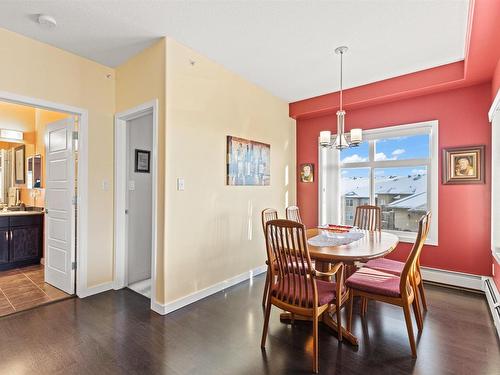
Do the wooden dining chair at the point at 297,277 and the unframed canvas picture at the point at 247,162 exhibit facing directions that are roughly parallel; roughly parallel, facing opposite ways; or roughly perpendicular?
roughly perpendicular

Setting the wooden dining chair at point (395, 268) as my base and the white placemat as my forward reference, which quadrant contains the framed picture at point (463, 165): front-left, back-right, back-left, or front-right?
back-right

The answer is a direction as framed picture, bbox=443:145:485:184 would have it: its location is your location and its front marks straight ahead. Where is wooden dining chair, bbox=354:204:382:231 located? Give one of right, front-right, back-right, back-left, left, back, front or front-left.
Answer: front-right

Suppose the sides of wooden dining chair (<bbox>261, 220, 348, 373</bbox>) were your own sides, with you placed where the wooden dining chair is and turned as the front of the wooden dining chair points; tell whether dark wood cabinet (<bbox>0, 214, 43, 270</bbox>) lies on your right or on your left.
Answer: on your left

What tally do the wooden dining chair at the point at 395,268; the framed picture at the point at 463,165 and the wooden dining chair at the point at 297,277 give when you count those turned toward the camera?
1

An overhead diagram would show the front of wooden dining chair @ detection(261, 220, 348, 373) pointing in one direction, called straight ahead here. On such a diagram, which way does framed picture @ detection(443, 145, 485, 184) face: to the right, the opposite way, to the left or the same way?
the opposite way

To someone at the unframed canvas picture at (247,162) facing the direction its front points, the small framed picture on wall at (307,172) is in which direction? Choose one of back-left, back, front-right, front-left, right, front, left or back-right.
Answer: left

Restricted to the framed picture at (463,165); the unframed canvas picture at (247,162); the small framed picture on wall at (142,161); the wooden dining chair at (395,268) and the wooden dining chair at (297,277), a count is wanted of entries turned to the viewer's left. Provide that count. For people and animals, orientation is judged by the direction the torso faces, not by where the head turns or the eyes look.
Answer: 1

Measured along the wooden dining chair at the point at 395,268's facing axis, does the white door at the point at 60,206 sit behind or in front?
in front

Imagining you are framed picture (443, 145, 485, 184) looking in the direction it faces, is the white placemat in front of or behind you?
in front

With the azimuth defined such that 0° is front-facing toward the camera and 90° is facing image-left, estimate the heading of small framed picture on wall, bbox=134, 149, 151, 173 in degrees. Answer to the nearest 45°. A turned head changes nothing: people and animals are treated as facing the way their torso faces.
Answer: approximately 315°

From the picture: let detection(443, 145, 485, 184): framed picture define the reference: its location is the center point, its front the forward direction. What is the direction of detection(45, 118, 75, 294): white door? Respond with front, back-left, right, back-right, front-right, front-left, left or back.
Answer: front-right

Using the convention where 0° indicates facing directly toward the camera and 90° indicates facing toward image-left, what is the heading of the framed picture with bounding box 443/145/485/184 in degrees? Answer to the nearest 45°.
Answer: approximately 0°

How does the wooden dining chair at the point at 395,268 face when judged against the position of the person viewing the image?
facing to the left of the viewer

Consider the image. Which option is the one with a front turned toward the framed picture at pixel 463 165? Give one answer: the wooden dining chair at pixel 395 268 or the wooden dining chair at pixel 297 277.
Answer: the wooden dining chair at pixel 297 277

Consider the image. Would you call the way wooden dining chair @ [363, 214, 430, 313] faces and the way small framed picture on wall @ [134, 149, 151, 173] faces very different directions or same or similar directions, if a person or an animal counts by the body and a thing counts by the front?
very different directions

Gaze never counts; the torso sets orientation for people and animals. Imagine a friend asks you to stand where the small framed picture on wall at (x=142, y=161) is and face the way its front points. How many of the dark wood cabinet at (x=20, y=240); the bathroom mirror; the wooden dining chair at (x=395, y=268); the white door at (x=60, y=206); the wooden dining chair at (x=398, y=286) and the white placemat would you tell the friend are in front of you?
3

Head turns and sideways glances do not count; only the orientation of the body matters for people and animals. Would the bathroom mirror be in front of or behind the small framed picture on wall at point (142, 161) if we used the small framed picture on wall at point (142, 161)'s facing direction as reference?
behind
